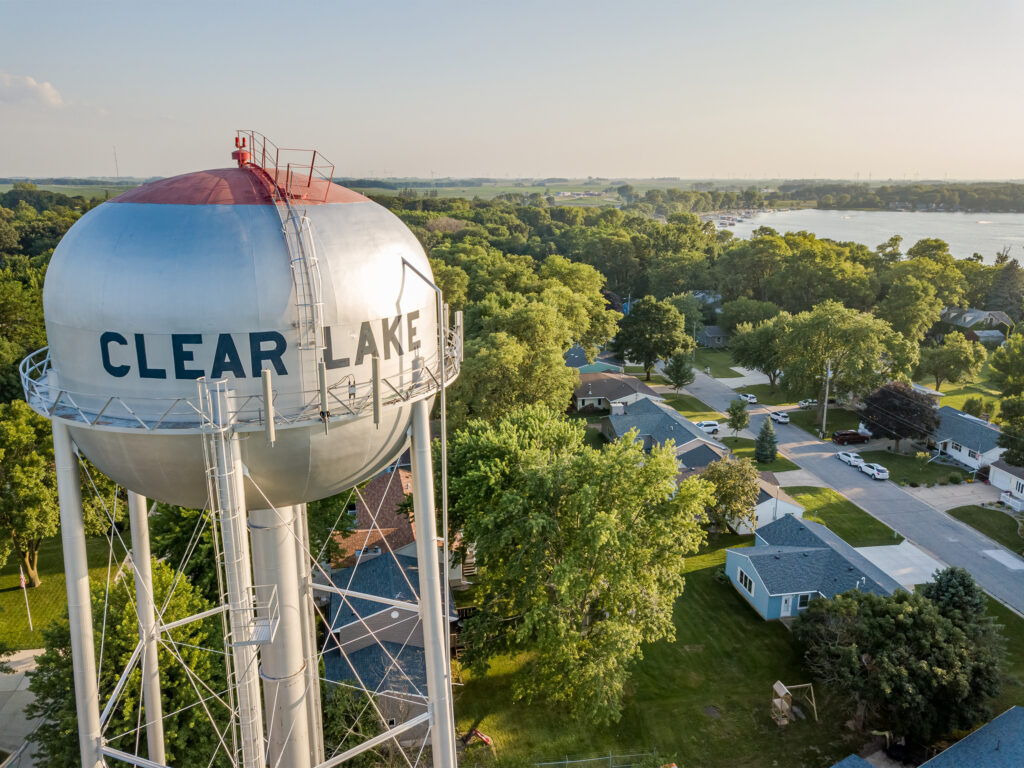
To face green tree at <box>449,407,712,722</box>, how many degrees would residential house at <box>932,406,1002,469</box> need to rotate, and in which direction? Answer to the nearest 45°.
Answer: approximately 45° to its left

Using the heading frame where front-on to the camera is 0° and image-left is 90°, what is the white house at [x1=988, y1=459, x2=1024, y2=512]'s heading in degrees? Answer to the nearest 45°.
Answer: approximately 45°

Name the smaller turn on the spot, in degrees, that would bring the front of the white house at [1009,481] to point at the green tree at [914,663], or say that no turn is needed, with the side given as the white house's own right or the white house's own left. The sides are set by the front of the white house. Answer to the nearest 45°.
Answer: approximately 45° to the white house's own left

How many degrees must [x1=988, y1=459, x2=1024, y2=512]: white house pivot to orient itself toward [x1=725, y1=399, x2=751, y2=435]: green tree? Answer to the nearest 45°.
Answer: approximately 45° to its right

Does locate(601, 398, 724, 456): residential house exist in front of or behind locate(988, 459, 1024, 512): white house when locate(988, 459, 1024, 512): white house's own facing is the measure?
in front

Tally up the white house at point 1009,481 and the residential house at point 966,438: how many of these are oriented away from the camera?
0

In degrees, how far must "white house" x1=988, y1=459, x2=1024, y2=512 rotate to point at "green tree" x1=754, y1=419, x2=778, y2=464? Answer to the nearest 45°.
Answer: approximately 45° to its right

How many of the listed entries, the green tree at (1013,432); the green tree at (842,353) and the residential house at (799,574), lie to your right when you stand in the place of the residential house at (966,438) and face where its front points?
1

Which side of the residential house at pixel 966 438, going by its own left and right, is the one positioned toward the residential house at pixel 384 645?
front

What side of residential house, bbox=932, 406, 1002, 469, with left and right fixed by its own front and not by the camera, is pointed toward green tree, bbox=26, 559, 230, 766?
front

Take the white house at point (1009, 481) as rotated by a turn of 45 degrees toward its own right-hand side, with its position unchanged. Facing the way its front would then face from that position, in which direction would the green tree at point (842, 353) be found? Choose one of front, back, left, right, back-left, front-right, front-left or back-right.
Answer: front-right

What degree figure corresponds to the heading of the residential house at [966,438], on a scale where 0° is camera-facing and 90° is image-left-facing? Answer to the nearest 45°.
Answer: approximately 45°

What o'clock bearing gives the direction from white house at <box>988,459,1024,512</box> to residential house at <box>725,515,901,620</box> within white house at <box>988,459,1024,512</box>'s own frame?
The residential house is roughly at 11 o'clock from the white house.
